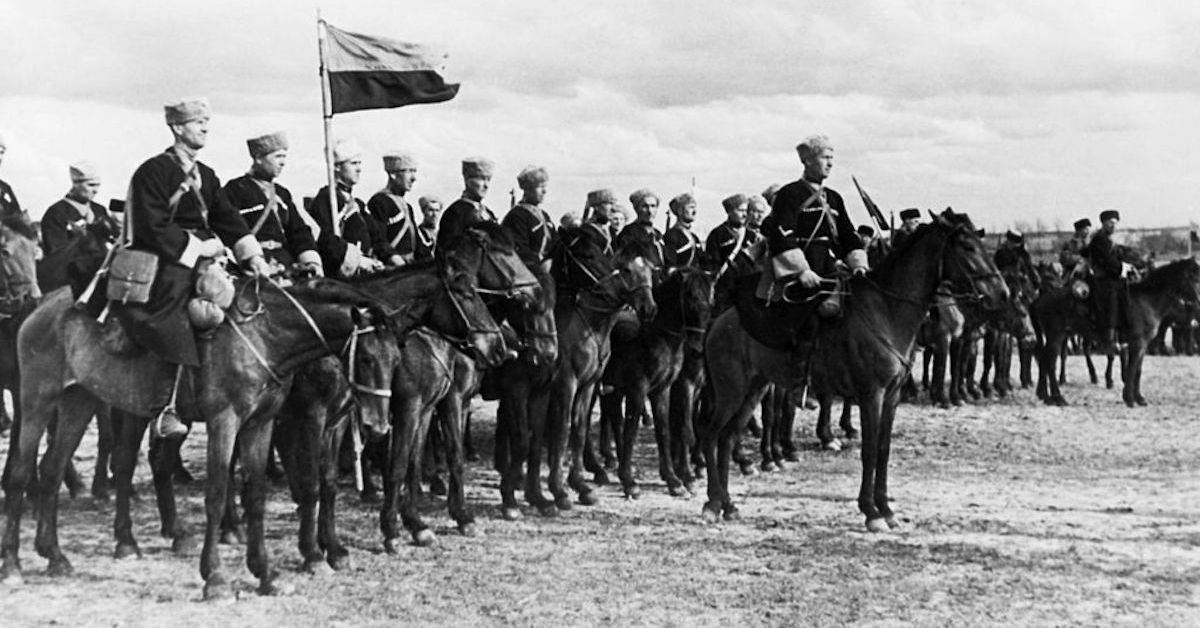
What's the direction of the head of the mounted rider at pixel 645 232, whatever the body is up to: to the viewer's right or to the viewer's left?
to the viewer's right

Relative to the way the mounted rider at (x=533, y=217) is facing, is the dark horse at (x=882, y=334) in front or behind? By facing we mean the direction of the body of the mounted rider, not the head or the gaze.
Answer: in front

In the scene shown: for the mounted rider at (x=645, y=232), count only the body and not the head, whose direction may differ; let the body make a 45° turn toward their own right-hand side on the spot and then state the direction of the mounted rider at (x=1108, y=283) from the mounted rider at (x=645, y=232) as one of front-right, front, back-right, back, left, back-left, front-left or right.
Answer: back-left

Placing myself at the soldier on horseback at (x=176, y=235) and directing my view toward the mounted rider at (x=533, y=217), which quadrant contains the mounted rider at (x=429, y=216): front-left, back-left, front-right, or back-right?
front-left

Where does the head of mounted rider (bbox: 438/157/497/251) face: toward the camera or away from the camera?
toward the camera

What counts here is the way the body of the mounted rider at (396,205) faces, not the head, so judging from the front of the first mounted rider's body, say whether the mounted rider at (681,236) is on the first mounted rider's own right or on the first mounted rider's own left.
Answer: on the first mounted rider's own left

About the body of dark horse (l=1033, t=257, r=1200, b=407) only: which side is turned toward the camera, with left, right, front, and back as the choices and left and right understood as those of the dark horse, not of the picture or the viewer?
right

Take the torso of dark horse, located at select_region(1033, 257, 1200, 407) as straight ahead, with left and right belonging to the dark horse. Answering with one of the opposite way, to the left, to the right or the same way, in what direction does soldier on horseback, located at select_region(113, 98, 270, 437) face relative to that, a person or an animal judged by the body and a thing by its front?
the same way

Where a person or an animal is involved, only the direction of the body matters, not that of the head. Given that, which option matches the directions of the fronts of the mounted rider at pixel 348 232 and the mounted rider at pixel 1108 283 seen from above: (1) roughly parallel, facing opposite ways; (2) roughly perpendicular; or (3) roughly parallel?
roughly parallel

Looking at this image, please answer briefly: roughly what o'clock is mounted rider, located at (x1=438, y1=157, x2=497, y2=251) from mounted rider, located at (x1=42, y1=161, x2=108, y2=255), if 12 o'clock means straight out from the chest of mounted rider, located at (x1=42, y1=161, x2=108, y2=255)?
mounted rider, located at (x1=438, y1=157, x2=497, y2=251) is roughly at 12 o'clock from mounted rider, located at (x1=42, y1=161, x2=108, y2=255).

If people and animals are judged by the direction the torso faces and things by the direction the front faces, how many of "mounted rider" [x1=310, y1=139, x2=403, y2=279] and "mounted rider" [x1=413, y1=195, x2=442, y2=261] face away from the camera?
0

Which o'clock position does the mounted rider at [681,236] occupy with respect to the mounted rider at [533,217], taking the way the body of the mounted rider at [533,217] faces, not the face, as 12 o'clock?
the mounted rider at [681,236] is roughly at 9 o'clock from the mounted rider at [533,217].

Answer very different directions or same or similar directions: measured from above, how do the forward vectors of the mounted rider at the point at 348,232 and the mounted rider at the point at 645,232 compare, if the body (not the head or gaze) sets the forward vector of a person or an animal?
same or similar directions

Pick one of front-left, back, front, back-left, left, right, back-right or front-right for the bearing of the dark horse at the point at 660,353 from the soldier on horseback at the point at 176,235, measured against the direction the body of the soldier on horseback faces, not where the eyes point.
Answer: left

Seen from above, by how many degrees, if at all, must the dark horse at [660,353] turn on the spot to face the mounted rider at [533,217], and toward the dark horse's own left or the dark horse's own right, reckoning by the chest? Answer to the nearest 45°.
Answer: approximately 135° to the dark horse's own right

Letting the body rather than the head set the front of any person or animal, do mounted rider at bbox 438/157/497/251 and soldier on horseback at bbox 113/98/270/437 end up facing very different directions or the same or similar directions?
same or similar directions

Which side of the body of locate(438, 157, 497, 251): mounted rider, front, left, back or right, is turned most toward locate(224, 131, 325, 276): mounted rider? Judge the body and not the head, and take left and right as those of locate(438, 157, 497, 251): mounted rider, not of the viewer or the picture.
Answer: right

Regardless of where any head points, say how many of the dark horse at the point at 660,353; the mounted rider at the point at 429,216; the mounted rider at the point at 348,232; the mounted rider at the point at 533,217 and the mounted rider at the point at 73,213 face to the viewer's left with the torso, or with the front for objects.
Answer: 0
